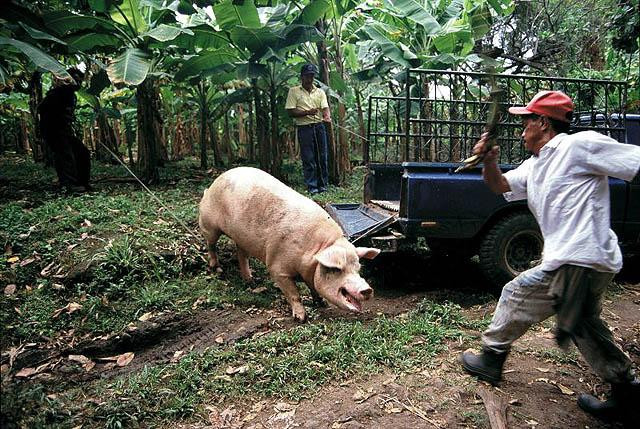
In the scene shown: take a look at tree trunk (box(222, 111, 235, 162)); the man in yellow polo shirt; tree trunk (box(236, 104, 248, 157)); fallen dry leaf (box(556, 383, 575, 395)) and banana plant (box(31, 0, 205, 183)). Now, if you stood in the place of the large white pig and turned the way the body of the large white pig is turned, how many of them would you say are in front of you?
1

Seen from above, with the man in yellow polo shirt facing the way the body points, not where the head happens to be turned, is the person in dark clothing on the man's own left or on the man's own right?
on the man's own right

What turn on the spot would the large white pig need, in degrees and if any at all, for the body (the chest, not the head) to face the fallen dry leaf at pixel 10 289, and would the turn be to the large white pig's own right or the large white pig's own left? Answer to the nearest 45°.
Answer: approximately 135° to the large white pig's own right

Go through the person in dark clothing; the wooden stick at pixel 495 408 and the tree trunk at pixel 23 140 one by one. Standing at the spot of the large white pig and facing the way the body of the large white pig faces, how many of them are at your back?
2

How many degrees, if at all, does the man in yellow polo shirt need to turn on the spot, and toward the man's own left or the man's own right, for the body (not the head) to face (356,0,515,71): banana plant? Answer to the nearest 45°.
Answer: approximately 90° to the man's own left

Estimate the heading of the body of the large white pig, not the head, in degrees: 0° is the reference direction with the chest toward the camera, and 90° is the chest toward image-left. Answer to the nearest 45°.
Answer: approximately 315°

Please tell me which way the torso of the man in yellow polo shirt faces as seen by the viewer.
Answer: toward the camera

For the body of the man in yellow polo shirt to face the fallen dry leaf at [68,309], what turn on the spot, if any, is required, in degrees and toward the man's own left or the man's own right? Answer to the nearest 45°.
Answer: approximately 45° to the man's own right

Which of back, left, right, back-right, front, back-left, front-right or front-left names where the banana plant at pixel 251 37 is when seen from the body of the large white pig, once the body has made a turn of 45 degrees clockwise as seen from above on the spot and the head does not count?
back

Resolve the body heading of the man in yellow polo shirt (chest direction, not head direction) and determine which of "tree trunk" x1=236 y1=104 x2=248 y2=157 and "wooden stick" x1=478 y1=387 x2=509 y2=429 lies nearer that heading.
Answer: the wooden stick

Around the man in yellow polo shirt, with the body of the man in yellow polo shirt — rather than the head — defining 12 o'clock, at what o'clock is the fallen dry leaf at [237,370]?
The fallen dry leaf is roughly at 12 o'clock from the man in yellow polo shirt.

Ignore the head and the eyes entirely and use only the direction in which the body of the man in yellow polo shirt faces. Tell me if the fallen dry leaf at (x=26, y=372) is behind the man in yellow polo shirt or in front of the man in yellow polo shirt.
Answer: in front
